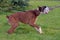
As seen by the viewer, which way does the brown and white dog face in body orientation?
to the viewer's right
